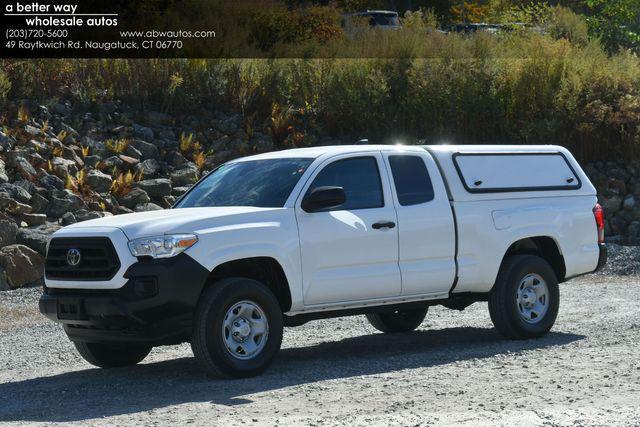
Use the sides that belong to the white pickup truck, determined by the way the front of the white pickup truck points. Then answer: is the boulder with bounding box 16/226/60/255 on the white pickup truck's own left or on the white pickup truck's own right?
on the white pickup truck's own right

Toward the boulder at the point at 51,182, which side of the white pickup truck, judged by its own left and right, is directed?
right

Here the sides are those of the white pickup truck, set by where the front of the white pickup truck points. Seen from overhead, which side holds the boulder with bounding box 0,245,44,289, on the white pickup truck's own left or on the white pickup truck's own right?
on the white pickup truck's own right

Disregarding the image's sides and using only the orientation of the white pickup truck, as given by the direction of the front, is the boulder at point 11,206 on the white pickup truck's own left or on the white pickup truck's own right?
on the white pickup truck's own right

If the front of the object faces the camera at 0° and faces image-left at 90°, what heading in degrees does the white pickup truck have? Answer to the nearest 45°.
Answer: approximately 45°

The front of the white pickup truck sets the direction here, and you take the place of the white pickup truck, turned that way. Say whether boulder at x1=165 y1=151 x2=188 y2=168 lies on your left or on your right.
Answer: on your right

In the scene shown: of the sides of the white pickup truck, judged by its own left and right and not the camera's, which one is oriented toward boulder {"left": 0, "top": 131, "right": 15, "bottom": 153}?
right

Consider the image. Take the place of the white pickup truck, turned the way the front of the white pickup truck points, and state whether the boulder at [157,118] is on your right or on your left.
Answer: on your right

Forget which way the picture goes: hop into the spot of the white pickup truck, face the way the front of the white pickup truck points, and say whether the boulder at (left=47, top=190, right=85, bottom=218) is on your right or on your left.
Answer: on your right
